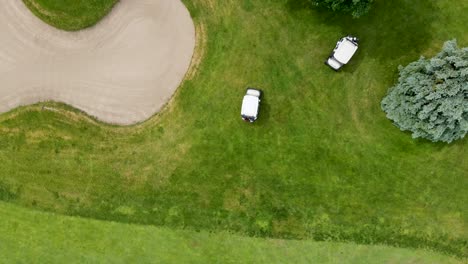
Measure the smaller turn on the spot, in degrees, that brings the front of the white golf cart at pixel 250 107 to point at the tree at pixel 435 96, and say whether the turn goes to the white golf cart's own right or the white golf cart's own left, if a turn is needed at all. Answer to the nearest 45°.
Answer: approximately 90° to the white golf cart's own right

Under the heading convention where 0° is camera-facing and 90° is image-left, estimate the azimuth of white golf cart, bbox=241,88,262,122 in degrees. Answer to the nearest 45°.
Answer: approximately 180°

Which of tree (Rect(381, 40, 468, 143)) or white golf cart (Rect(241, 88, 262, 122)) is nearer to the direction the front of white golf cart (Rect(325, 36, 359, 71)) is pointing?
the white golf cart

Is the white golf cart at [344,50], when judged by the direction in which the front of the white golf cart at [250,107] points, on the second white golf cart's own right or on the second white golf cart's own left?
on the second white golf cart's own right

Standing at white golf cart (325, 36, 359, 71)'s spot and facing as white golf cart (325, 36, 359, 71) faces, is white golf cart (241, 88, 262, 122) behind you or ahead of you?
ahead

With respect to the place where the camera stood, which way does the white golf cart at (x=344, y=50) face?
facing the viewer and to the left of the viewer
